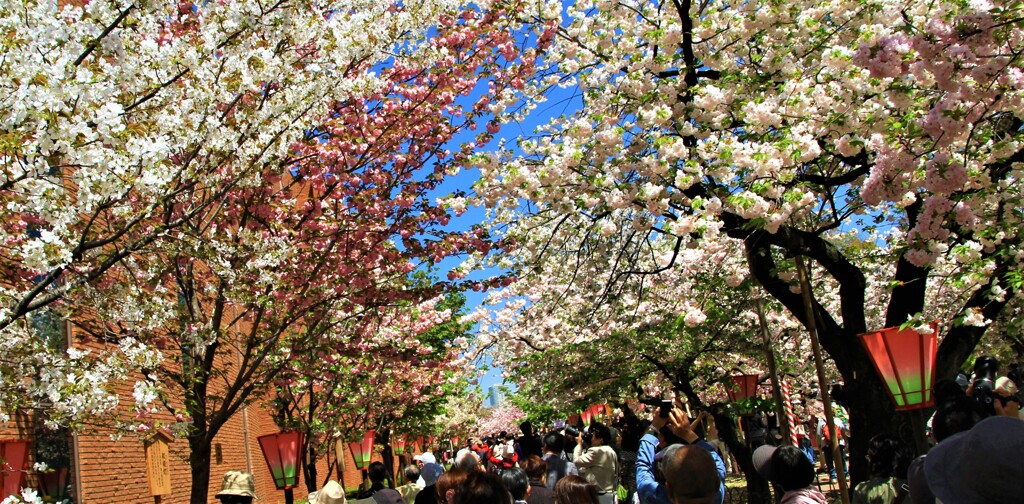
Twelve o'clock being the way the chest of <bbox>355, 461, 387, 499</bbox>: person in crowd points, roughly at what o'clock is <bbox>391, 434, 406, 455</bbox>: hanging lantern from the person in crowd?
The hanging lantern is roughly at 12 o'clock from the person in crowd.

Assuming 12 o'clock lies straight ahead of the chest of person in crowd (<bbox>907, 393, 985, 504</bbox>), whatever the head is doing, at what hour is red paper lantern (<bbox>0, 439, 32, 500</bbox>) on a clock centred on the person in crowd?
The red paper lantern is roughly at 9 o'clock from the person in crowd.

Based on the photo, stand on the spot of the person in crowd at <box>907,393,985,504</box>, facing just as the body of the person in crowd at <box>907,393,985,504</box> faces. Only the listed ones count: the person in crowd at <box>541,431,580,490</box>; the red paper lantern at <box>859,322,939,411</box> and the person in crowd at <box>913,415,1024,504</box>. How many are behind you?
1

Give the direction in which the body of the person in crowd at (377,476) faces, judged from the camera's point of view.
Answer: away from the camera

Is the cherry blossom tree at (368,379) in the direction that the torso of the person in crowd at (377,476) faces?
yes

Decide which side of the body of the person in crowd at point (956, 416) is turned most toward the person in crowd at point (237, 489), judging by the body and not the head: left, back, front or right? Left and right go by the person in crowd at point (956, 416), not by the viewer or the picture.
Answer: left

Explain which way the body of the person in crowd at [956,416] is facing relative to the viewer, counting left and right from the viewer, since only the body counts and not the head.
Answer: facing away from the viewer

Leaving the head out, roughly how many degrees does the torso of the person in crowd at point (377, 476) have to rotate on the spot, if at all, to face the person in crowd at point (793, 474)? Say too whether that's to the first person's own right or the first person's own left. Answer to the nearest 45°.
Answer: approximately 135° to the first person's own right

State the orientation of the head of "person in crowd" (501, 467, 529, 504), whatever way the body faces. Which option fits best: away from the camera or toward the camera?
away from the camera

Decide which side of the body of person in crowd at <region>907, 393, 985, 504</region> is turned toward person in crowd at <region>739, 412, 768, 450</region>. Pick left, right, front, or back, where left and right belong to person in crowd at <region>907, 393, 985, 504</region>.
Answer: front

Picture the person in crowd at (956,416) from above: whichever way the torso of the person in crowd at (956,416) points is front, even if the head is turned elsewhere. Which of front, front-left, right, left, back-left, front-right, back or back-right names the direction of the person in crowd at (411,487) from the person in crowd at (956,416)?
front-left

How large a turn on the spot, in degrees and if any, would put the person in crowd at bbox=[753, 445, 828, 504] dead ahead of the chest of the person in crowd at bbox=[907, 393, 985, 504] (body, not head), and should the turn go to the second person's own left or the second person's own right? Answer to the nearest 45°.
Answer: approximately 135° to the second person's own left

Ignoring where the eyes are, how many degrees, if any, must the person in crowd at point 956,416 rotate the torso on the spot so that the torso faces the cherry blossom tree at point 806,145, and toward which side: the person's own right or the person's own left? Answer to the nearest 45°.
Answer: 0° — they already face it

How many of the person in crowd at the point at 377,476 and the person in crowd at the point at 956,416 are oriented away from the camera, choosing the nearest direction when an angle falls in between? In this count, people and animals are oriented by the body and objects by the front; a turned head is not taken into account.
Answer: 2
